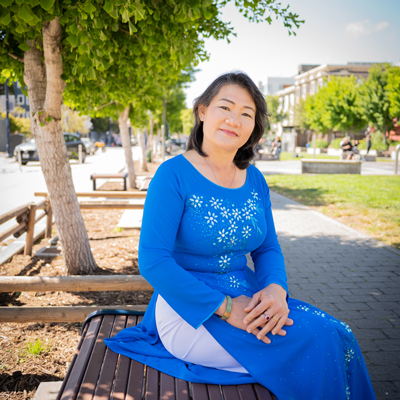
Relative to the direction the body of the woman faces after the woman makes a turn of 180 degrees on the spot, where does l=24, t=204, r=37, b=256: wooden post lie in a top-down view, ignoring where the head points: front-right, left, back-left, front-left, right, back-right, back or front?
front

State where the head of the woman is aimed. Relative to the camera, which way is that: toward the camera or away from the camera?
toward the camera

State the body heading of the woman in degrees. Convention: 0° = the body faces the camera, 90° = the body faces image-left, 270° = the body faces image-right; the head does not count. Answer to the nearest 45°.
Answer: approximately 315°

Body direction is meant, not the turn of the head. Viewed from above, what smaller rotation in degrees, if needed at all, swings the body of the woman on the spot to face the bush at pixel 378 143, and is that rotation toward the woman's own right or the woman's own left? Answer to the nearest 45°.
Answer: approximately 135° to the woman's own left
